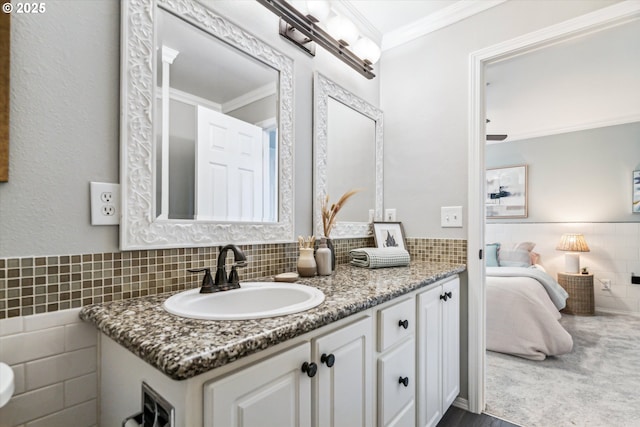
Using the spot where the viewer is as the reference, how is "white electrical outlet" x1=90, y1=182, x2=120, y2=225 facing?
facing the viewer

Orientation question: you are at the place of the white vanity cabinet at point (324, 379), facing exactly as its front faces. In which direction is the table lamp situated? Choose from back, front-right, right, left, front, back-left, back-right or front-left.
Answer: left

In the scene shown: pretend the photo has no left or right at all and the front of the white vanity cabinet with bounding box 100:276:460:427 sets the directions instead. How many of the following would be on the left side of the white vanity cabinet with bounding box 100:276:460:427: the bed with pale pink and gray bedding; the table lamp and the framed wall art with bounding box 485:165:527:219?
3

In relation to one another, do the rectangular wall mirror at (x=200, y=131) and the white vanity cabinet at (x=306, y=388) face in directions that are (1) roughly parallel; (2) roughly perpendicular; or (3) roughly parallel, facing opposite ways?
roughly parallel

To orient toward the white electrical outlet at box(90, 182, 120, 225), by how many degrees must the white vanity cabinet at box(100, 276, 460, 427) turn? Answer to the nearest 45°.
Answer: approximately 135° to its right

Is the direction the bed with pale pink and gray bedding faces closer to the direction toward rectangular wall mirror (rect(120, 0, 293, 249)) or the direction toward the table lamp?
the rectangular wall mirror

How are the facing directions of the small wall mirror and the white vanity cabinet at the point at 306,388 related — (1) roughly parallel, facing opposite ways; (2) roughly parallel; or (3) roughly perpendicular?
roughly parallel

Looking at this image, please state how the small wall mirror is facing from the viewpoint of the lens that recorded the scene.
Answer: facing the viewer and to the right of the viewer

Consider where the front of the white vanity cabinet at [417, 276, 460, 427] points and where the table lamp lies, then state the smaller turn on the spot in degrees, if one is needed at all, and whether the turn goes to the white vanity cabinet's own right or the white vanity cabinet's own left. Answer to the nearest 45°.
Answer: approximately 45° to the white vanity cabinet's own left

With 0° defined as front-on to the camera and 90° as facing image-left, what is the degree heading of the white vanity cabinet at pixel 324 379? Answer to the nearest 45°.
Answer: approximately 315°

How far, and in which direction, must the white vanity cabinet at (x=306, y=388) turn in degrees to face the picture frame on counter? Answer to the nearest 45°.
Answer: approximately 90° to its left

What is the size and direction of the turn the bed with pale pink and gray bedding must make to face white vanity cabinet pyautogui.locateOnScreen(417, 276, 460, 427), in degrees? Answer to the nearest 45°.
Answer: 0° — it already faces it

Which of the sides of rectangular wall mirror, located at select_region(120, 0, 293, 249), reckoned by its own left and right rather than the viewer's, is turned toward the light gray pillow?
left
